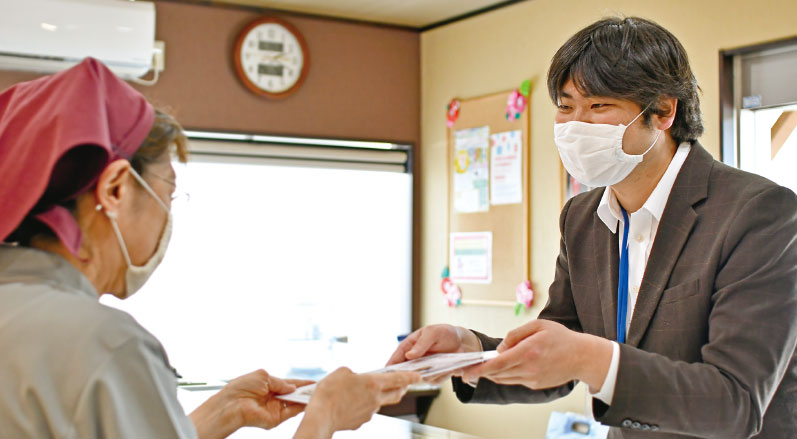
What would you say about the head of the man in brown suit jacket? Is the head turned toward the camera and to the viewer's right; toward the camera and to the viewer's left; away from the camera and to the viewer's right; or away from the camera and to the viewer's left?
toward the camera and to the viewer's left

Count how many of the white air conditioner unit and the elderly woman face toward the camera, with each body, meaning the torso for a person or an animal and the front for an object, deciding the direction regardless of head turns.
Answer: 1

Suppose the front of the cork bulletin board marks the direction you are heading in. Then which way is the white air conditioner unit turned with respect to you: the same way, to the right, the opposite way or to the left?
to the left

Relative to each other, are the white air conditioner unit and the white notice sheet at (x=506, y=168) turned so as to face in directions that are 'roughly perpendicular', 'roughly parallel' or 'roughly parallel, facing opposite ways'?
roughly perpendicular

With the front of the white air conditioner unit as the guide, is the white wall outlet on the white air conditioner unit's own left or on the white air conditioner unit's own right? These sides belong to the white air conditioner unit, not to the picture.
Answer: on the white air conditioner unit's own left

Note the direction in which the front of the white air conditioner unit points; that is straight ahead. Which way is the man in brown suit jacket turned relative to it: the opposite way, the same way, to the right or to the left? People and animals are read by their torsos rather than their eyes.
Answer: to the right

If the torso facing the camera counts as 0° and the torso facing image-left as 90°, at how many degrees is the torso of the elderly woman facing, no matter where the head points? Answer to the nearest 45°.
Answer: approximately 225°

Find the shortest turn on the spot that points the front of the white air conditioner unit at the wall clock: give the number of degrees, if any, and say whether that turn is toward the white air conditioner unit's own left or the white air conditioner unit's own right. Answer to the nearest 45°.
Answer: approximately 90° to the white air conditioner unit's own left

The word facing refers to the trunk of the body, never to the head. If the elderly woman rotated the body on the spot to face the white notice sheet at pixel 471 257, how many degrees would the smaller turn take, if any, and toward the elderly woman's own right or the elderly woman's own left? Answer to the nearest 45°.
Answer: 0° — they already face it

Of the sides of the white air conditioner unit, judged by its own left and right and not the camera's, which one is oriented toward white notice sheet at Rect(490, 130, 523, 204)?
left

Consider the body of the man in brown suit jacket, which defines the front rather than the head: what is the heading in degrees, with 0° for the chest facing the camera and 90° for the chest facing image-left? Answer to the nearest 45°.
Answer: approximately 45°
